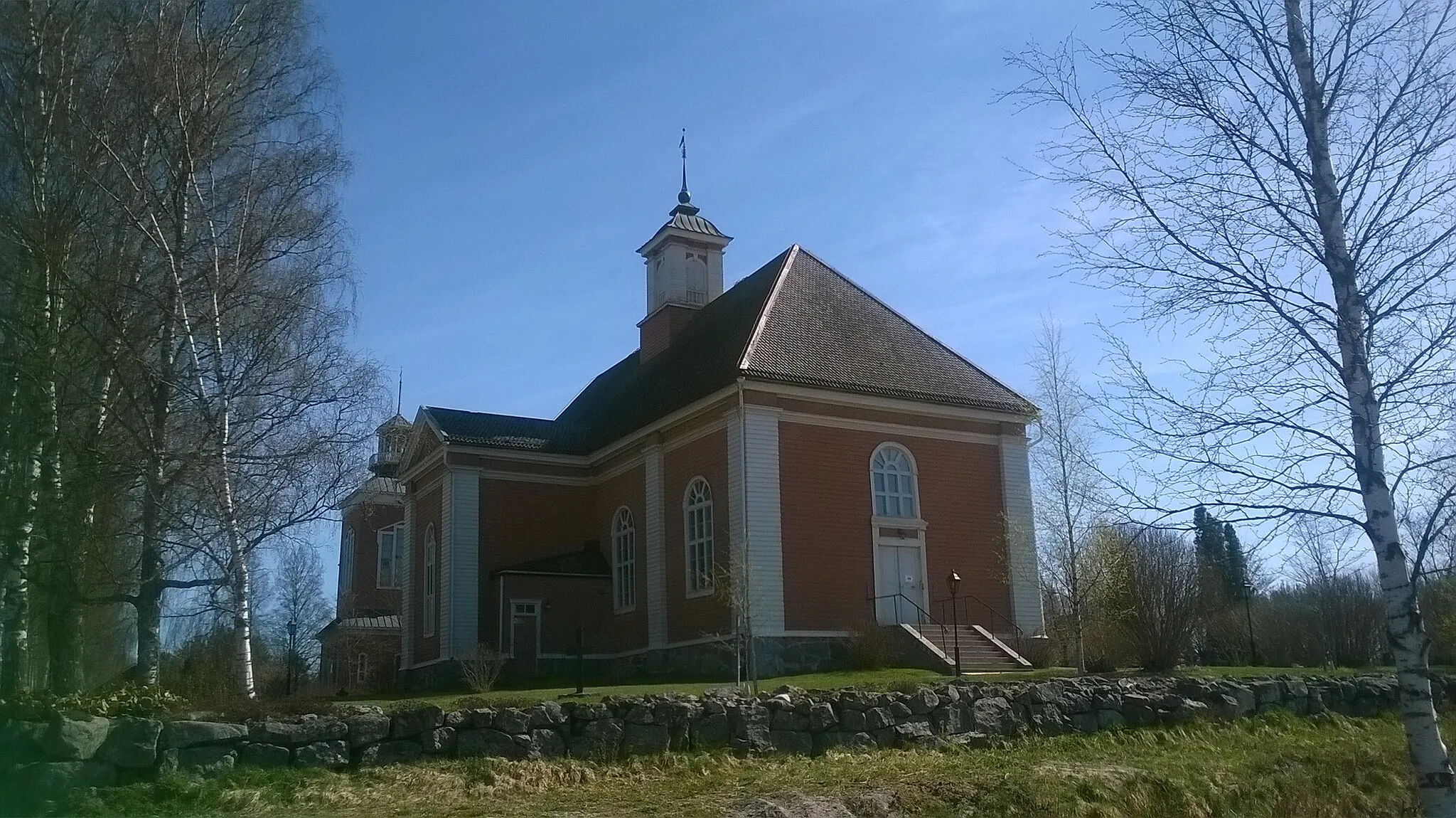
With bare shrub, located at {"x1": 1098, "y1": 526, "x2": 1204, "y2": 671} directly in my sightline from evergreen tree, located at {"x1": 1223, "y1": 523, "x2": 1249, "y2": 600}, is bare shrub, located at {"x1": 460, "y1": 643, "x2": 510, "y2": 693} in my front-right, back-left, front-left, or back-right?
front-right

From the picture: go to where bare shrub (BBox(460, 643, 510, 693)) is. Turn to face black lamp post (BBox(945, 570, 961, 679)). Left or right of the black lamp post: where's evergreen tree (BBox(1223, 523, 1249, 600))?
left

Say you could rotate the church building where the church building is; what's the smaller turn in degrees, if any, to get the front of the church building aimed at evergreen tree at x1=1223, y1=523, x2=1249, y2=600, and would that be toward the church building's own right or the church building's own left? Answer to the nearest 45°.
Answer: approximately 45° to the church building's own left

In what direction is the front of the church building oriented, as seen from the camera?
facing the viewer and to the right of the viewer

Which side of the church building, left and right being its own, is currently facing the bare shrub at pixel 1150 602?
front
